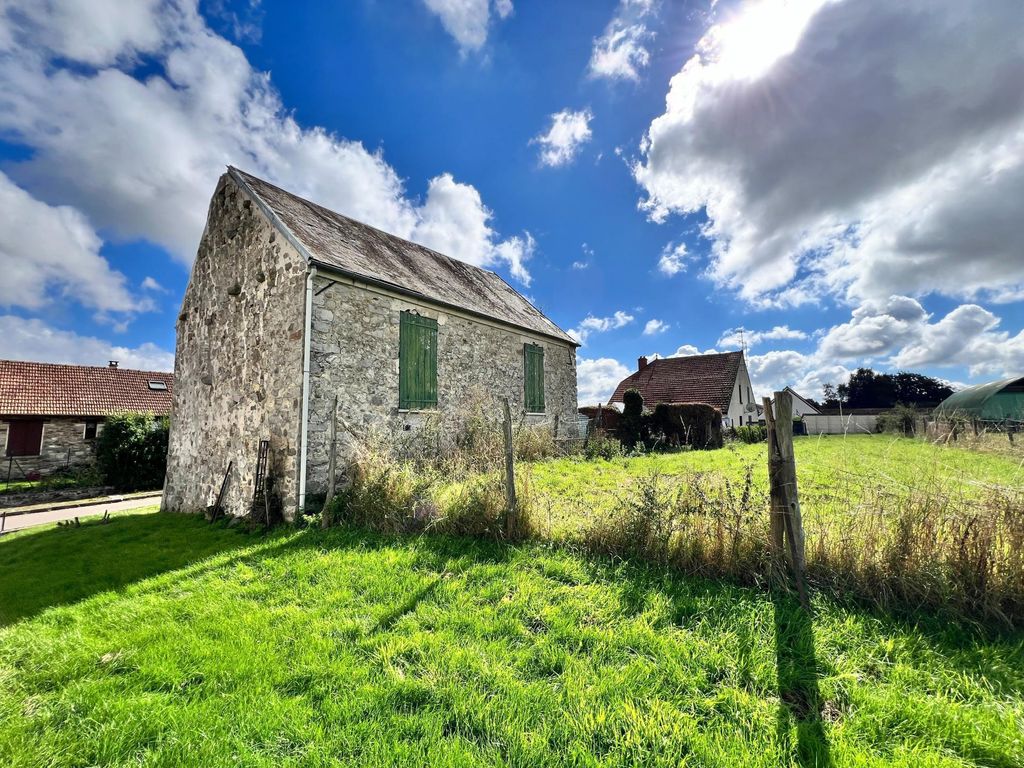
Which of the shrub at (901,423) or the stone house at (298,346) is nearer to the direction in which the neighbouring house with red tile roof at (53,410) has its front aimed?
the stone house

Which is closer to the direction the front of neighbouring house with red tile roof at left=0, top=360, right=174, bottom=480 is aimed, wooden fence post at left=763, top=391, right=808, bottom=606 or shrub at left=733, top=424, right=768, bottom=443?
the wooden fence post

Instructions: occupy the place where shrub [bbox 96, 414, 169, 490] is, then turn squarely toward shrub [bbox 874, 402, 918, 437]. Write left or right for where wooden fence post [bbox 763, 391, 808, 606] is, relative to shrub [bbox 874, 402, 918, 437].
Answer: right

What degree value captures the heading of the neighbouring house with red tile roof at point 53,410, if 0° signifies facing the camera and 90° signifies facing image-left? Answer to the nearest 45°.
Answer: approximately 0°

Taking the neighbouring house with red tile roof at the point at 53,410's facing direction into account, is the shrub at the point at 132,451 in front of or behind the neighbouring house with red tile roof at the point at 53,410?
in front

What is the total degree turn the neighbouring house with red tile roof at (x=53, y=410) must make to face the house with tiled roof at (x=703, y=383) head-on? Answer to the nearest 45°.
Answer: approximately 45° to its left

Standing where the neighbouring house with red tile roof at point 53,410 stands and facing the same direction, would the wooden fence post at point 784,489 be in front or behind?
in front

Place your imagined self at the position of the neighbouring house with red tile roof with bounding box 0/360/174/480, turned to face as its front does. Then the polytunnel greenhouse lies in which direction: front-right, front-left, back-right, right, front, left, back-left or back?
front-left

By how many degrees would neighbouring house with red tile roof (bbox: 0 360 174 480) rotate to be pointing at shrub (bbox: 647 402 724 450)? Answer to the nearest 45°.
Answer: approximately 45° to its left

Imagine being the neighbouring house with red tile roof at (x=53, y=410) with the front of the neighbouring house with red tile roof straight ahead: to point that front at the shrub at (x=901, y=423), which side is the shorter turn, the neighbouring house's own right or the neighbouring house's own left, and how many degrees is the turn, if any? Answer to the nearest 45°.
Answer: approximately 45° to the neighbouring house's own left
